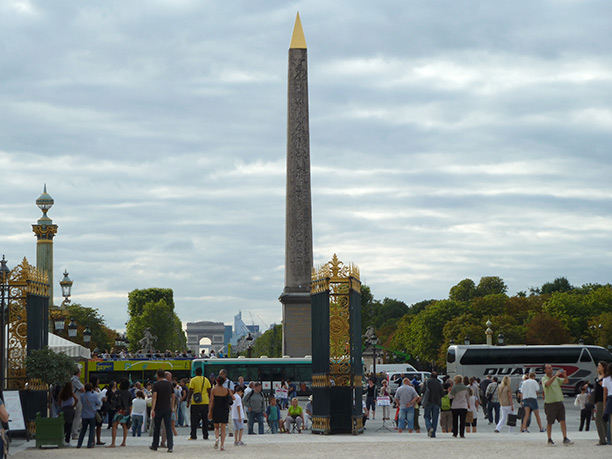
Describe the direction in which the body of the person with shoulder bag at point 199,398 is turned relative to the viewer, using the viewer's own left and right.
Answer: facing away from the viewer

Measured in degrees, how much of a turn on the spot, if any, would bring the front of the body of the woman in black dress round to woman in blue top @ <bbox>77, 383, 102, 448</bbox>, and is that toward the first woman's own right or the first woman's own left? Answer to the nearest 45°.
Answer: approximately 45° to the first woman's own left

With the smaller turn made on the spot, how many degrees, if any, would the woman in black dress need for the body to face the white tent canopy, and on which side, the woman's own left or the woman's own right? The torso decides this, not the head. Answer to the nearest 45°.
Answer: approximately 45° to the woman's own left

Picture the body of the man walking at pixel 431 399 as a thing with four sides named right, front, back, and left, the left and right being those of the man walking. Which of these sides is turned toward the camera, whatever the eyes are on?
back

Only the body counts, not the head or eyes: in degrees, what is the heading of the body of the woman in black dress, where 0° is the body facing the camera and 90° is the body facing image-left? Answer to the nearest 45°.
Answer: approximately 180°
